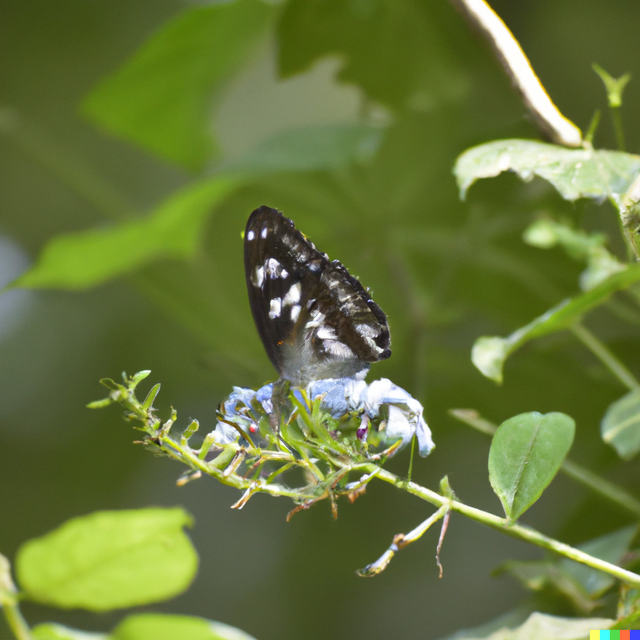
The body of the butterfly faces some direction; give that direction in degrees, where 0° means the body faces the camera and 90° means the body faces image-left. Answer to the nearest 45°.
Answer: approximately 90°
